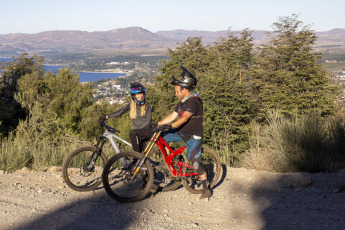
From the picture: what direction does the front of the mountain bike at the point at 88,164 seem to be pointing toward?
to the viewer's left

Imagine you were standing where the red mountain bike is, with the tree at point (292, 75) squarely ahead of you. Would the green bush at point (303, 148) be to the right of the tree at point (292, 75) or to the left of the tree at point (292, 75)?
right

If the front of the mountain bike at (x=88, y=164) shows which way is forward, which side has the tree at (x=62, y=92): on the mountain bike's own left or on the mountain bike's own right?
on the mountain bike's own right

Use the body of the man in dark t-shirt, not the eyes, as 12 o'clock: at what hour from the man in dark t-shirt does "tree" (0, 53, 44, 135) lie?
The tree is roughly at 2 o'clock from the man in dark t-shirt.

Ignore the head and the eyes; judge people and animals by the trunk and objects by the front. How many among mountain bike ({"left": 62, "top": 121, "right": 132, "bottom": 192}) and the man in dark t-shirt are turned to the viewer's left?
2

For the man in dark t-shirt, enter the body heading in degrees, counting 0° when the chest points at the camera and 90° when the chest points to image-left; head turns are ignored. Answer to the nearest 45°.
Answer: approximately 90°

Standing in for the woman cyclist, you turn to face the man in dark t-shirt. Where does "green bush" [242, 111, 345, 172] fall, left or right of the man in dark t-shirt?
left

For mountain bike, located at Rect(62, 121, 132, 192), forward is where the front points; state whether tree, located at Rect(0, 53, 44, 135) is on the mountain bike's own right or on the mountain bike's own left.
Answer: on the mountain bike's own right

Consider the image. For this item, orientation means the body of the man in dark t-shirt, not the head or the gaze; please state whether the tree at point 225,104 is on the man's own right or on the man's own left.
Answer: on the man's own right
